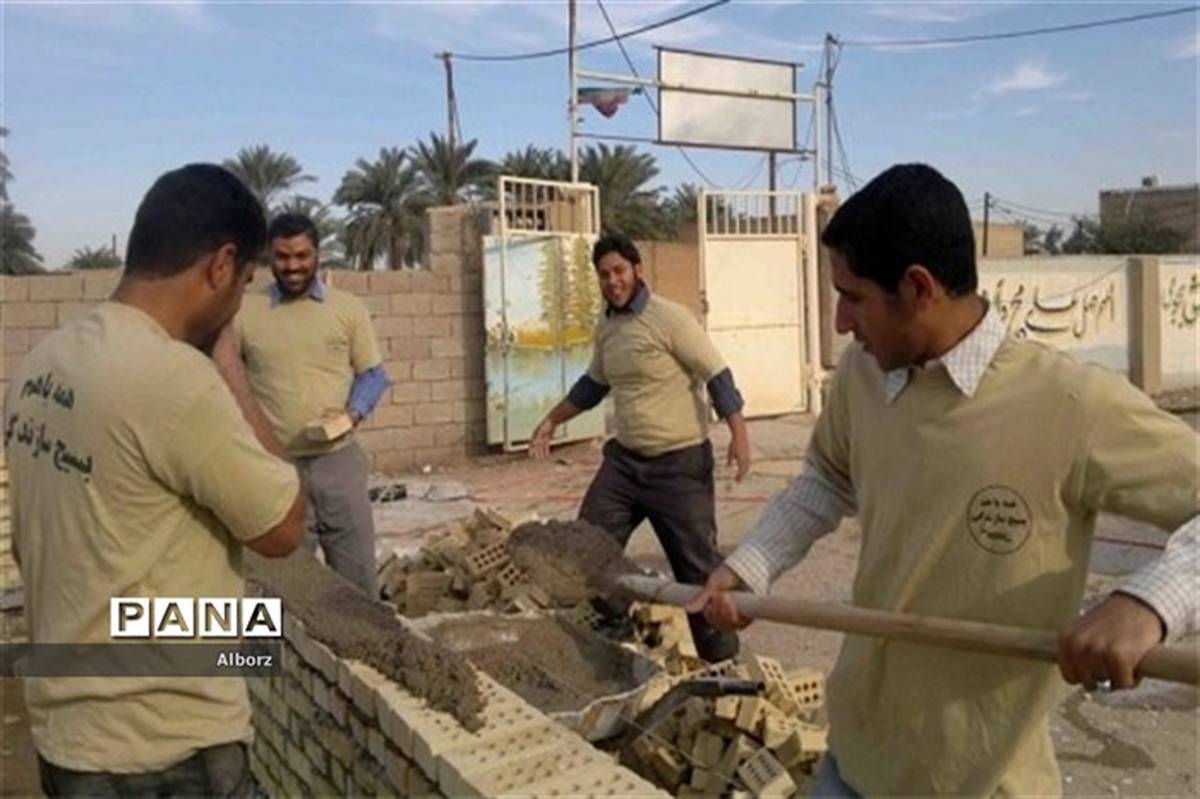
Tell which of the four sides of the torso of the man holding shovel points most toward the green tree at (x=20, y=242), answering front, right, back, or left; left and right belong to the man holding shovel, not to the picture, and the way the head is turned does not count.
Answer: right

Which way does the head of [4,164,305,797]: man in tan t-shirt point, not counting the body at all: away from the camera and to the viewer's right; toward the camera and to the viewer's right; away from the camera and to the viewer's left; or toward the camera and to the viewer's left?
away from the camera and to the viewer's right

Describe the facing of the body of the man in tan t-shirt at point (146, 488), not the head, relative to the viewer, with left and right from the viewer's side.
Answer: facing away from the viewer and to the right of the viewer

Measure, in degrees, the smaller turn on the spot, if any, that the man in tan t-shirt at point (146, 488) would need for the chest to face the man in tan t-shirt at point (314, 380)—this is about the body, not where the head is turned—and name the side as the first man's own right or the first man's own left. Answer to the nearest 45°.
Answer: approximately 45° to the first man's own left

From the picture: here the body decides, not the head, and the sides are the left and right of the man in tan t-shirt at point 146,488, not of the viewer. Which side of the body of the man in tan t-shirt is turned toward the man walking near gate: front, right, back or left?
front

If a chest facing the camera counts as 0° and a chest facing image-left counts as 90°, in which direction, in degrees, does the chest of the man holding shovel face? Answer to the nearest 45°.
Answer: approximately 45°

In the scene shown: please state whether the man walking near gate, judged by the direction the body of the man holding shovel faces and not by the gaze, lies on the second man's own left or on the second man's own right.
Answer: on the second man's own right

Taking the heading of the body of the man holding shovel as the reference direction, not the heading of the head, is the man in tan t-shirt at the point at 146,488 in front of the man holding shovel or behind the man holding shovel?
in front

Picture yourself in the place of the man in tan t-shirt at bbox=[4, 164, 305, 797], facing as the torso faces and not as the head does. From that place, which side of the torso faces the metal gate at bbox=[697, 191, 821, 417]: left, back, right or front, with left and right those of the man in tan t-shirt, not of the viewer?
front

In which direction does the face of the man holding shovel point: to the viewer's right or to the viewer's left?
to the viewer's left
